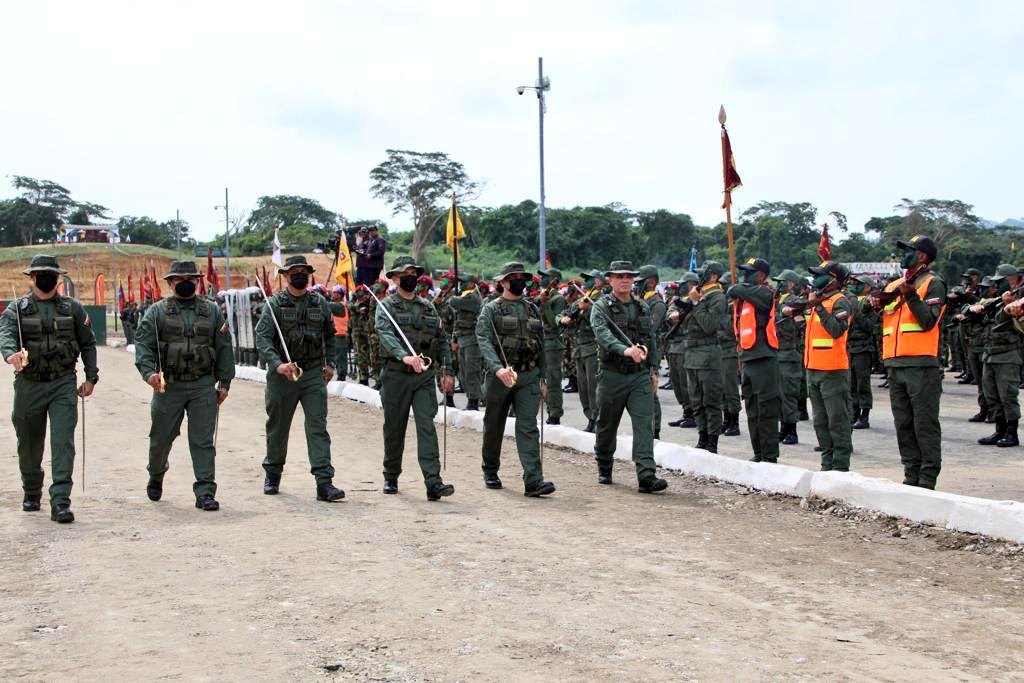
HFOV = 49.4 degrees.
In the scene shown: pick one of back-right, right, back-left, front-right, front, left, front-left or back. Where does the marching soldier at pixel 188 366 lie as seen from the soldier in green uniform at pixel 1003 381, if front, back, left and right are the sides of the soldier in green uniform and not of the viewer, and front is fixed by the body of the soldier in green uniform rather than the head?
front-left

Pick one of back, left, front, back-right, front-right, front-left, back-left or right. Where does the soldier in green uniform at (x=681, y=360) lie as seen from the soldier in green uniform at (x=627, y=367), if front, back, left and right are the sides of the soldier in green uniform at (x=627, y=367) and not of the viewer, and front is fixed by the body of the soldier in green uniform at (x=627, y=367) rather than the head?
back-left

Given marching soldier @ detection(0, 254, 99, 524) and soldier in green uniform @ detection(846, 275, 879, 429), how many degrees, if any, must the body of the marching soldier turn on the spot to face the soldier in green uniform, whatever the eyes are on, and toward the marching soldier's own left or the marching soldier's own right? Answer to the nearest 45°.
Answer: approximately 90° to the marching soldier's own left

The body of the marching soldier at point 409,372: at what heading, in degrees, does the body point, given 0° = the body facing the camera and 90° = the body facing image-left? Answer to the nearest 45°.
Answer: approximately 315°

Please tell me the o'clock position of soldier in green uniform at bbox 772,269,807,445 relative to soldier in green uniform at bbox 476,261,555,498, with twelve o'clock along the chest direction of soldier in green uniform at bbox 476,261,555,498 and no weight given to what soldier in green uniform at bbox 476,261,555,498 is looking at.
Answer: soldier in green uniform at bbox 772,269,807,445 is roughly at 9 o'clock from soldier in green uniform at bbox 476,261,555,498.

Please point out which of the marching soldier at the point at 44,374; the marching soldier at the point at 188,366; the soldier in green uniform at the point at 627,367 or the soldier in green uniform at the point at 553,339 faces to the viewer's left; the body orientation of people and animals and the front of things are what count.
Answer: the soldier in green uniform at the point at 553,339

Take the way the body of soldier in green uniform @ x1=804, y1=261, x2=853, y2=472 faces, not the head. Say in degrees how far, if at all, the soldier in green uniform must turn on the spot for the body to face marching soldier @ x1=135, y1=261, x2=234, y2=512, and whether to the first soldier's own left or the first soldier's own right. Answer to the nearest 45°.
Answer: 0° — they already face them

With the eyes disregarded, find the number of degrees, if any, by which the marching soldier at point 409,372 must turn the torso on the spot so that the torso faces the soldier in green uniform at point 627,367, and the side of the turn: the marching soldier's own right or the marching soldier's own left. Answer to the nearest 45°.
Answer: approximately 45° to the marching soldier's own left

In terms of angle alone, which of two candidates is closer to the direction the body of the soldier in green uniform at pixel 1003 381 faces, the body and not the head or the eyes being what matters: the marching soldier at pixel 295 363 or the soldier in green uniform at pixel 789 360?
the soldier in green uniform

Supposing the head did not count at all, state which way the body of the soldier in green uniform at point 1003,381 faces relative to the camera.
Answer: to the viewer's left

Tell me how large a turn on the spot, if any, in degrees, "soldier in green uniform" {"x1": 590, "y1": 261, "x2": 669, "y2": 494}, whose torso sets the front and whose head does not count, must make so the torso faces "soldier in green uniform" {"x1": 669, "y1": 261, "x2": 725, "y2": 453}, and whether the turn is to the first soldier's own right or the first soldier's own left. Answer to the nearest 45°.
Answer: approximately 135° to the first soldier's own left

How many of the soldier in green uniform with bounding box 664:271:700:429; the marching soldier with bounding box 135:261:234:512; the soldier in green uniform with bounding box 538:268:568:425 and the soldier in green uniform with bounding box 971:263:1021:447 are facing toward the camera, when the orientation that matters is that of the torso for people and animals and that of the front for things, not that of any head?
1

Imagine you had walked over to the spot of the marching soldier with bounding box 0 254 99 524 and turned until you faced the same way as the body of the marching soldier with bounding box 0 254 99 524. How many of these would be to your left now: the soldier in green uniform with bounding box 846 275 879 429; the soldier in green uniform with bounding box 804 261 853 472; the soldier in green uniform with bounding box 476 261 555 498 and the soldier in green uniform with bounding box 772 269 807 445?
4

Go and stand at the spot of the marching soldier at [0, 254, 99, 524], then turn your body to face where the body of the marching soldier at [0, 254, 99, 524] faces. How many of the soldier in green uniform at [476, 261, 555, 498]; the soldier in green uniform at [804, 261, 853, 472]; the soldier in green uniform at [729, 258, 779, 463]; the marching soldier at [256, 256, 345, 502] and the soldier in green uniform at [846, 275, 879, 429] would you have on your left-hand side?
5

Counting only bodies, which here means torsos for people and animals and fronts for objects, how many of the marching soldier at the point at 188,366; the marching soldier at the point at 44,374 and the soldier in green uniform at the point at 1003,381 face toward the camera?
2

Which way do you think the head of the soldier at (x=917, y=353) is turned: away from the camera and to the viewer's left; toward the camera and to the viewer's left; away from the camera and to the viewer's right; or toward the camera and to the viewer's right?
toward the camera and to the viewer's left

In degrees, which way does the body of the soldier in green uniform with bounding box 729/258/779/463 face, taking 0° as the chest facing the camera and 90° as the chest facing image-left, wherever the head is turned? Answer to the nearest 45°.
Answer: approximately 45°

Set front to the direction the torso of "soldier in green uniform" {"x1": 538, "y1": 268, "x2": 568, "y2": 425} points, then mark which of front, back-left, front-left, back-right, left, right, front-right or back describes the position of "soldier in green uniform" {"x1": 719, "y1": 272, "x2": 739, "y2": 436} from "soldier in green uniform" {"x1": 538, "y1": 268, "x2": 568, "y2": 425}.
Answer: back-left

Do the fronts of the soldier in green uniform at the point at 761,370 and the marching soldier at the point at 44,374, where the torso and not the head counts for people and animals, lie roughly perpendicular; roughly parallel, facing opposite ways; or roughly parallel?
roughly perpendicular
